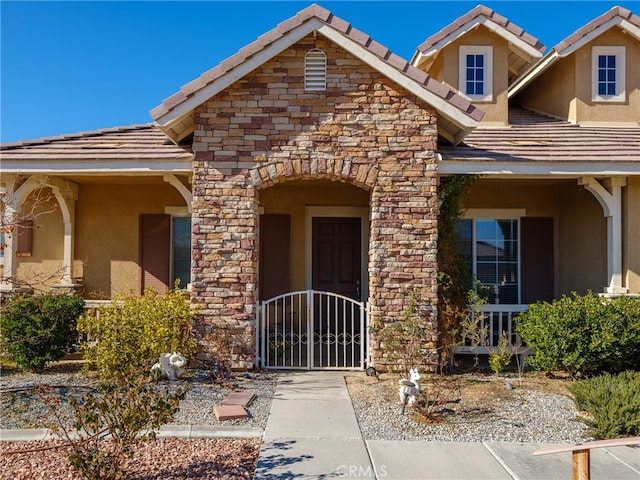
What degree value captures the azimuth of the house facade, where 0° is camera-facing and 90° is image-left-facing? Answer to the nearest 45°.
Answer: approximately 0°

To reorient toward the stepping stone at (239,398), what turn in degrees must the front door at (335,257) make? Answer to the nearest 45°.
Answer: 0° — it already faces it

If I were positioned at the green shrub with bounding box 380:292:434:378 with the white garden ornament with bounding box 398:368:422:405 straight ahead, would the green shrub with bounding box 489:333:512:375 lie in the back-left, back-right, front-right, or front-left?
back-left

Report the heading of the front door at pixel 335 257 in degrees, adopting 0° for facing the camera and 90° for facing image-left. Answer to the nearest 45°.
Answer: approximately 0°

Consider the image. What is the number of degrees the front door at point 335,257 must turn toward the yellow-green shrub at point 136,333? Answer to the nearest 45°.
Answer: approximately 45° to its right

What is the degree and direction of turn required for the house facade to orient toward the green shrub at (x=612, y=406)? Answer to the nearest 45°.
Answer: approximately 45° to its left
